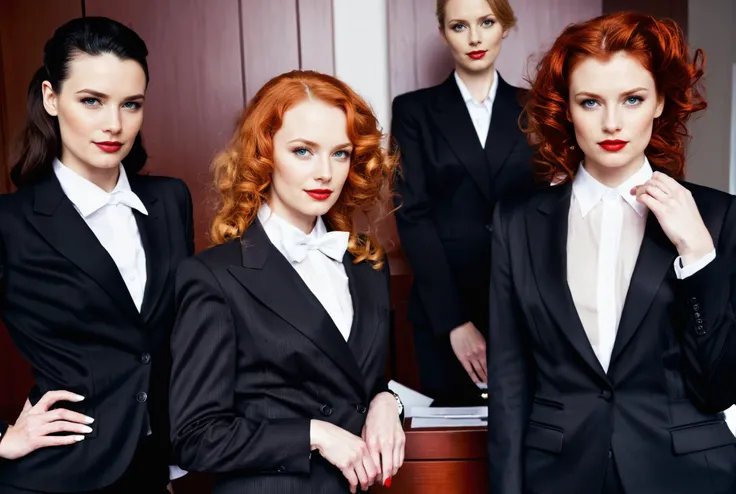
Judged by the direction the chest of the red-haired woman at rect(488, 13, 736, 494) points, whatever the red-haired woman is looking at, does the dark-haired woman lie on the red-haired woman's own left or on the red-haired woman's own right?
on the red-haired woman's own right

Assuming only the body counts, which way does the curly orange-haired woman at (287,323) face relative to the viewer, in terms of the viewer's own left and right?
facing the viewer and to the right of the viewer

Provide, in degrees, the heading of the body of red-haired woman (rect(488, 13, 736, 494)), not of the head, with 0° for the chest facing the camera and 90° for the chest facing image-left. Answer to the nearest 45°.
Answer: approximately 0°

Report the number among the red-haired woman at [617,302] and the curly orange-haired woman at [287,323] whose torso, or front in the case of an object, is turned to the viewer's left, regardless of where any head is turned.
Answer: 0

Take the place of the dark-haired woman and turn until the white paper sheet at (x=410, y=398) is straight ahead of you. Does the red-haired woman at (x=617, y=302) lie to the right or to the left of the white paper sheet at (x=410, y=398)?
right
